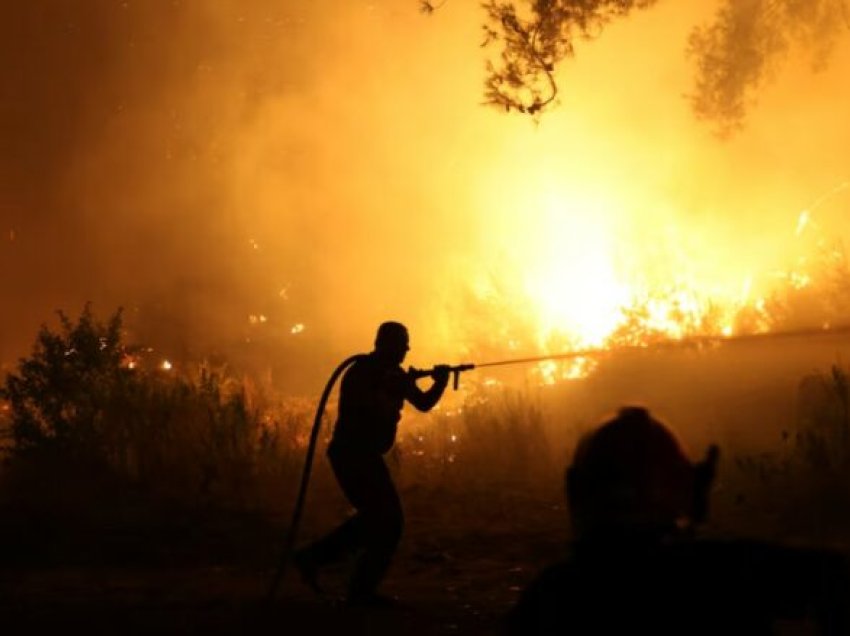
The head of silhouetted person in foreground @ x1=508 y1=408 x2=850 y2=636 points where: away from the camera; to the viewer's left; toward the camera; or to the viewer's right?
away from the camera

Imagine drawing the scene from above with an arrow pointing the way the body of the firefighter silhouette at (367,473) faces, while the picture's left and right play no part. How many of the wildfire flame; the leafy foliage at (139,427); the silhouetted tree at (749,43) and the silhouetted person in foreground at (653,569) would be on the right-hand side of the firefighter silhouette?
1

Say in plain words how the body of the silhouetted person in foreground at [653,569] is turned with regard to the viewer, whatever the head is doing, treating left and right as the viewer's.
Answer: facing away from the viewer and to the right of the viewer

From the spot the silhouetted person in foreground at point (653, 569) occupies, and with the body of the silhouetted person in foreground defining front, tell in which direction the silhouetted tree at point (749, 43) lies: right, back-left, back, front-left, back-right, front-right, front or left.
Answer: front-left

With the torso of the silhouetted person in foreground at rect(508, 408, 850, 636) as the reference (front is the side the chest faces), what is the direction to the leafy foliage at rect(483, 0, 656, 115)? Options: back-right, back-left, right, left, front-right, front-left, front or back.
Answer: front-left

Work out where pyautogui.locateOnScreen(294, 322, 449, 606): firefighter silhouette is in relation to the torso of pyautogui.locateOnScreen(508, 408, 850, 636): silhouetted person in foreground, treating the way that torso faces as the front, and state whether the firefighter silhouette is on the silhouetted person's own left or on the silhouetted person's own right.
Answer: on the silhouetted person's own left

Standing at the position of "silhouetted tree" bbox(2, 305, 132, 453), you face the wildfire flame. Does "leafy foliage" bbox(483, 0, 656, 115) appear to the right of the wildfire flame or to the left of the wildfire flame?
right

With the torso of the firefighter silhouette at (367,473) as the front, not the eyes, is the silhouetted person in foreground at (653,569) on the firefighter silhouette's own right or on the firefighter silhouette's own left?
on the firefighter silhouette's own right

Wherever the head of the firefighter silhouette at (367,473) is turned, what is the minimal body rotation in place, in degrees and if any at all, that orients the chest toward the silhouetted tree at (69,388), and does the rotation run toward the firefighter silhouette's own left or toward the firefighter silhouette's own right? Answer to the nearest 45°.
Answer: approximately 135° to the firefighter silhouette's own left

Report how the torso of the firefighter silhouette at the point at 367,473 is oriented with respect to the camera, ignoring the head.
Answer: to the viewer's right

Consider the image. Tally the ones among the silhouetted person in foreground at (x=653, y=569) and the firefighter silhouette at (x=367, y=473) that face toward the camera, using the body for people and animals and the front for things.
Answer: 0

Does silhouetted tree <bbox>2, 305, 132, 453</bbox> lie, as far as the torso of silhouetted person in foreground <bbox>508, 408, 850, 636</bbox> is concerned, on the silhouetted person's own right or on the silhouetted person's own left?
on the silhouetted person's own left
